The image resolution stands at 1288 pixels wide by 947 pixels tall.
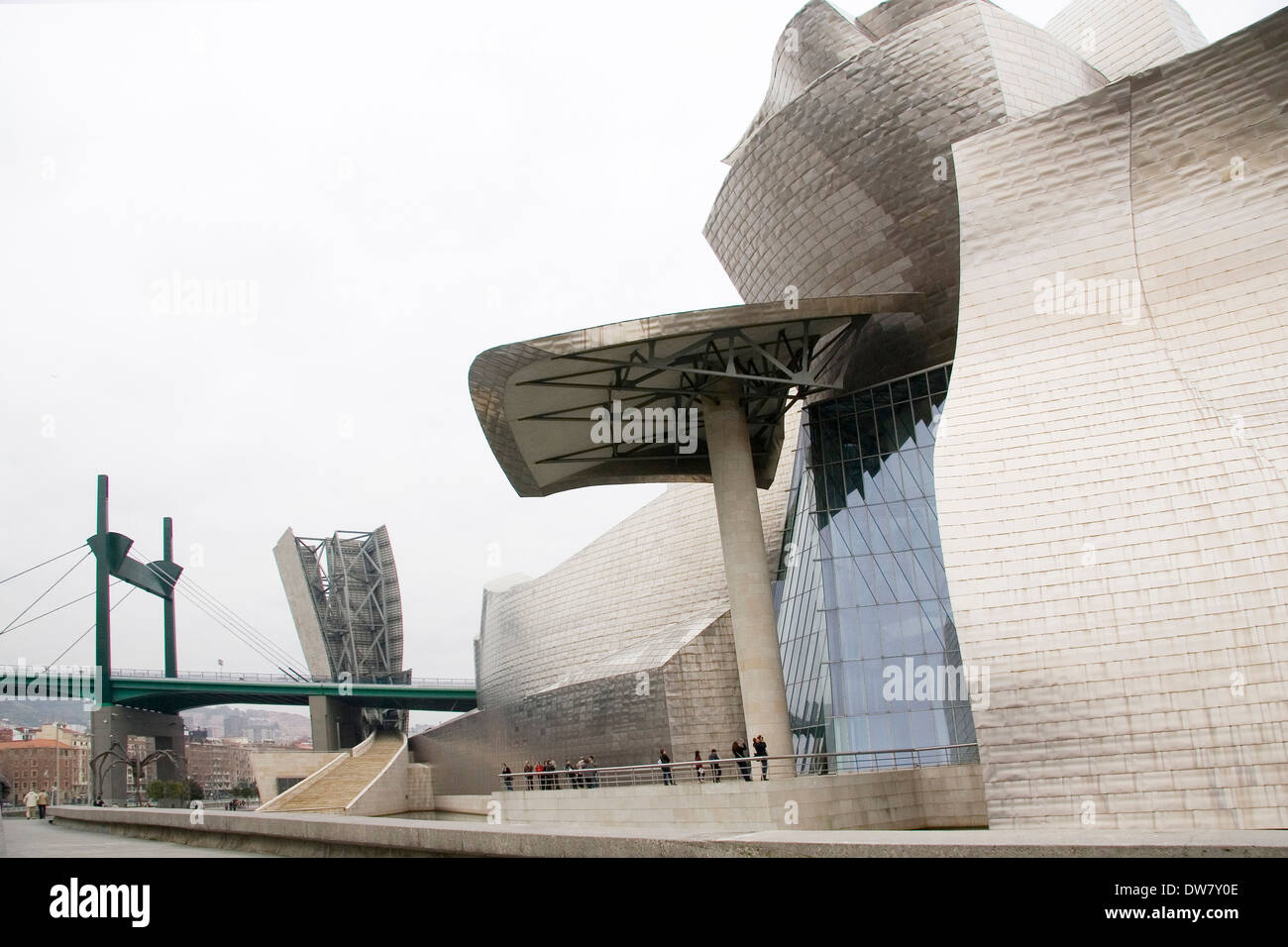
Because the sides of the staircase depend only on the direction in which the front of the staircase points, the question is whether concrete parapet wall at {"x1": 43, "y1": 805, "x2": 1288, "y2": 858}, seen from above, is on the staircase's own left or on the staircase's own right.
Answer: on the staircase's own left

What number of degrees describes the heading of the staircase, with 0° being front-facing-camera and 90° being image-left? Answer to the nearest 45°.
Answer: approximately 45°

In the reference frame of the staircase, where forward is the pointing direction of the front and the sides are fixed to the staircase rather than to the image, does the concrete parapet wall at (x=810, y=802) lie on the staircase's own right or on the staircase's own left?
on the staircase's own left

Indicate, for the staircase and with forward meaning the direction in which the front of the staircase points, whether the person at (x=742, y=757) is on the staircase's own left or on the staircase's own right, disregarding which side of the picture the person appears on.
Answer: on the staircase's own left
